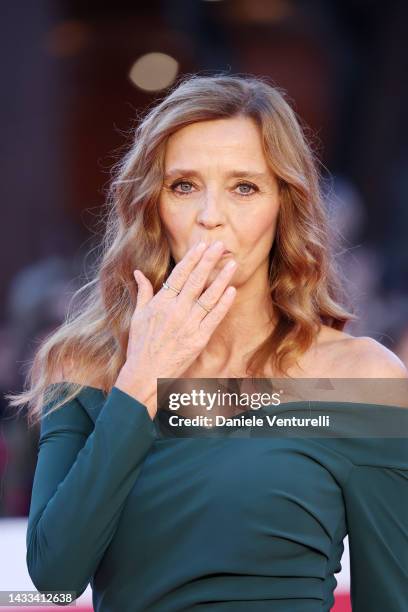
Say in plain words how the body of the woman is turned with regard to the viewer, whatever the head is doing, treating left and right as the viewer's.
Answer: facing the viewer

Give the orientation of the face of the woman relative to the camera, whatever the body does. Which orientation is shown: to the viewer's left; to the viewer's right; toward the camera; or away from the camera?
toward the camera
